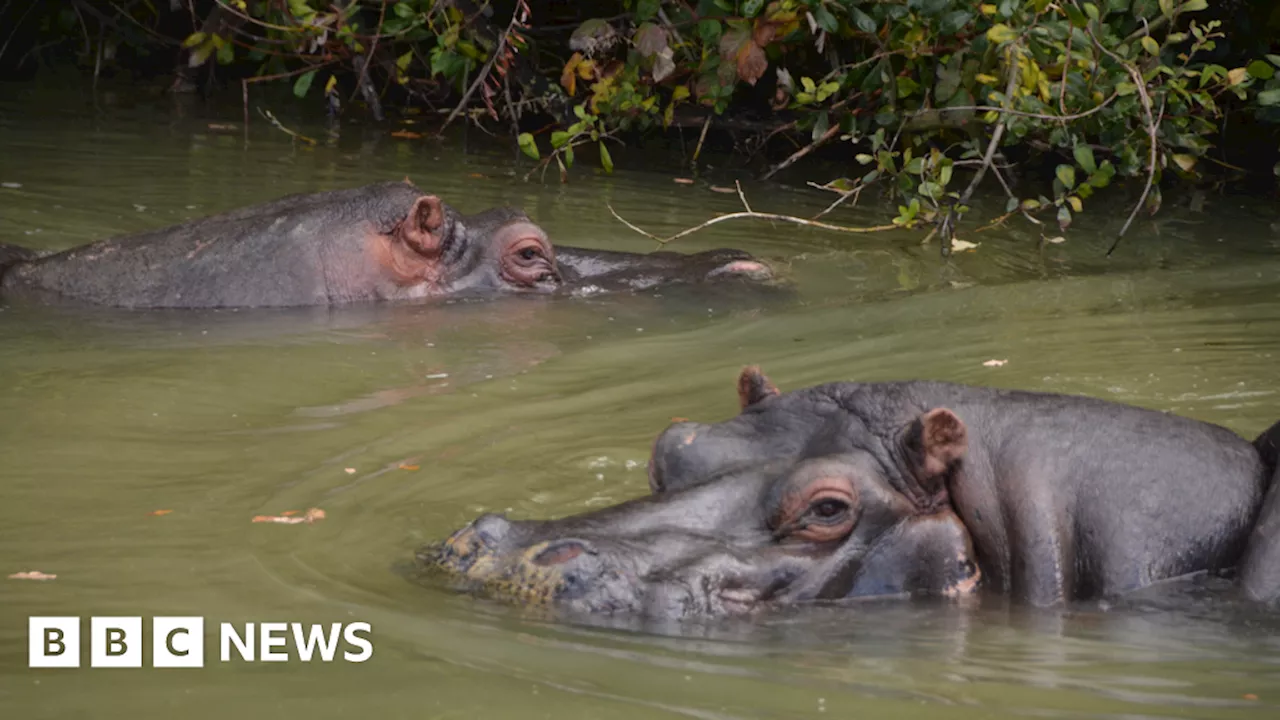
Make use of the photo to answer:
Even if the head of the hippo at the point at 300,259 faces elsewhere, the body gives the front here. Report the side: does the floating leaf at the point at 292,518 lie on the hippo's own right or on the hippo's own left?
on the hippo's own right

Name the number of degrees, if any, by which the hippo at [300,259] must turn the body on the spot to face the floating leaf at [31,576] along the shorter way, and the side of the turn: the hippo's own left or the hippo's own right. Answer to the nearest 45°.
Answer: approximately 90° to the hippo's own right

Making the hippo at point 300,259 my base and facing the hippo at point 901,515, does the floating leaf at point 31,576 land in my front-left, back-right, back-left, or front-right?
front-right

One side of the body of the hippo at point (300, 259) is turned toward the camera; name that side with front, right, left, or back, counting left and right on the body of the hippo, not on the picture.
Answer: right

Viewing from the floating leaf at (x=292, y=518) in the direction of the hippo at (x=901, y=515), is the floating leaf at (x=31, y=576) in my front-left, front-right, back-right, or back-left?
back-right

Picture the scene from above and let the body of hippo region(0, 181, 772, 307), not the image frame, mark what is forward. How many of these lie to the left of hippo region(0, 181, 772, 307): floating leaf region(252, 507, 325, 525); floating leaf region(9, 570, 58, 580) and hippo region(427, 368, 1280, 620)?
0

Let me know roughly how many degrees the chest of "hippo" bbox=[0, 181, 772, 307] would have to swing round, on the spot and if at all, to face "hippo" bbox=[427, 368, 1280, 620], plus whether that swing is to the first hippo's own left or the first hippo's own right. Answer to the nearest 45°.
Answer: approximately 45° to the first hippo's own right

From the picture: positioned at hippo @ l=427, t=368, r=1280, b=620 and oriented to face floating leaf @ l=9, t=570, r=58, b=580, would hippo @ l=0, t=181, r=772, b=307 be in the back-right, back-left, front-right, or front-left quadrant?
front-right

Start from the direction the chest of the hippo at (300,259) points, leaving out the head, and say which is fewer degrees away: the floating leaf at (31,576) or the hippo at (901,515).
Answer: the hippo
